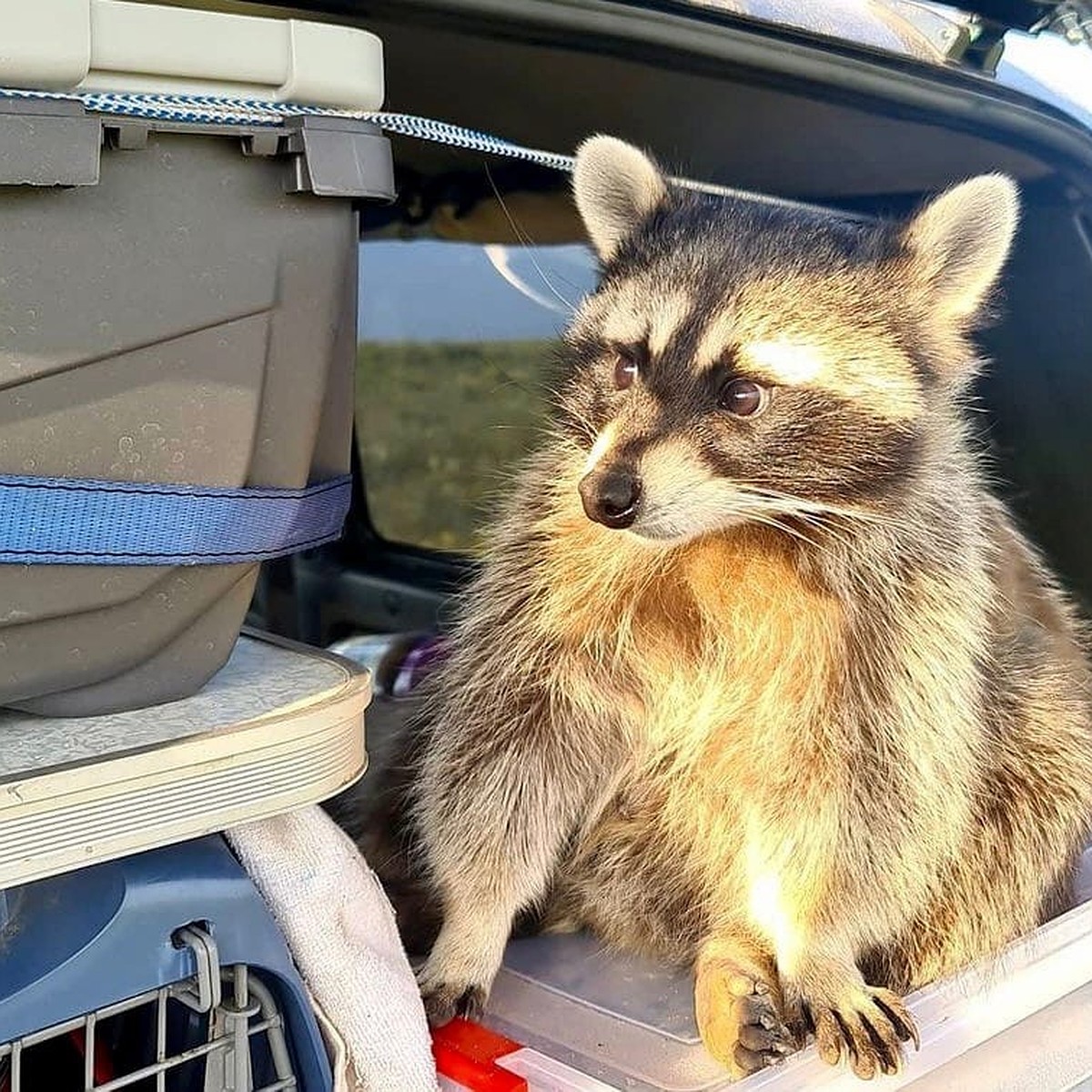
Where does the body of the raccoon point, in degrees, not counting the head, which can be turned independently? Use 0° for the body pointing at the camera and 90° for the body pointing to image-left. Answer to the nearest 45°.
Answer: approximately 45°

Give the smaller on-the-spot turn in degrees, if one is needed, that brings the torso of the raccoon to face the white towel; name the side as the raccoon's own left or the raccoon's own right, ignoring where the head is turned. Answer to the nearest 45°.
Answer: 0° — it already faces it
